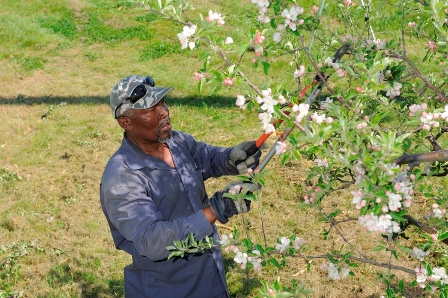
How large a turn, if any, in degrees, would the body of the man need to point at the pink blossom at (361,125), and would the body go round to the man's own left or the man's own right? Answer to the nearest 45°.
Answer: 0° — they already face it

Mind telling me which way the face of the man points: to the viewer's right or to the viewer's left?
to the viewer's right

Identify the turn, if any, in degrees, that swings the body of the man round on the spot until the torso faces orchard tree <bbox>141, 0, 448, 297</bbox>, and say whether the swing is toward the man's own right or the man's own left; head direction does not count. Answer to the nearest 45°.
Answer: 0° — they already face it

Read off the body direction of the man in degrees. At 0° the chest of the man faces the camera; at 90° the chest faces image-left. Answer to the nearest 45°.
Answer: approximately 315°
